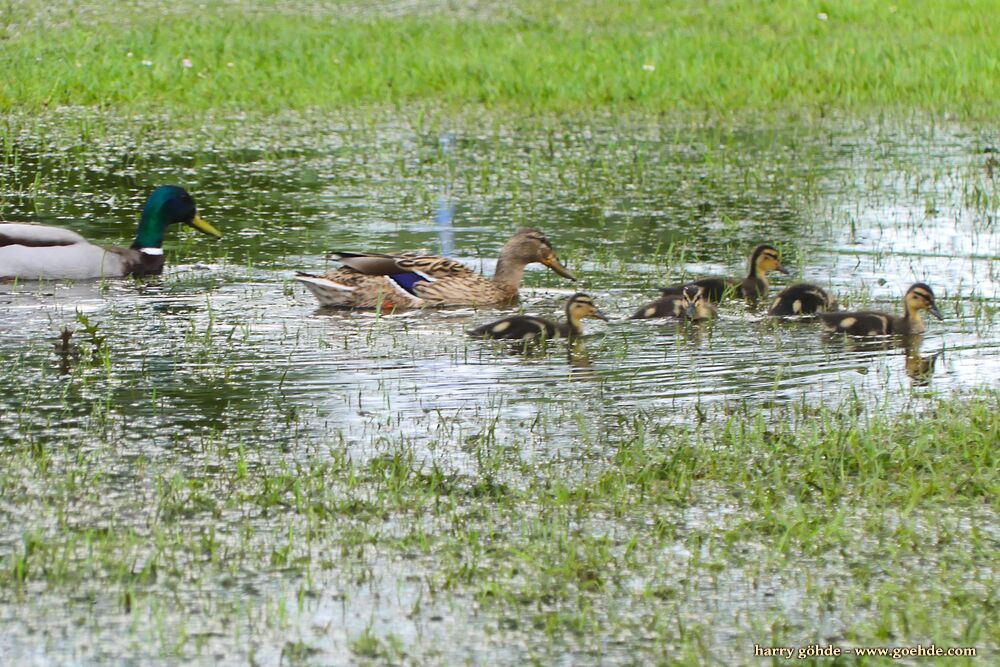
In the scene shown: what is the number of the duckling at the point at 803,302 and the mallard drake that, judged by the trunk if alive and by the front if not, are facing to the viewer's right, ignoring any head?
2

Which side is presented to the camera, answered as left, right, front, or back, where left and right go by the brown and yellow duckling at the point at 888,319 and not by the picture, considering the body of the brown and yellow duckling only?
right

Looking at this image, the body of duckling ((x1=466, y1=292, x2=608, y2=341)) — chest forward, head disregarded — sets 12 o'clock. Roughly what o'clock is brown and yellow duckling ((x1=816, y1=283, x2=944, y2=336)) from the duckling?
The brown and yellow duckling is roughly at 12 o'clock from the duckling.

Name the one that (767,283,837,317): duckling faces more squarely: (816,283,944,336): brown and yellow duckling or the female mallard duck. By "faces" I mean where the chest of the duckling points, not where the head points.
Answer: the brown and yellow duckling

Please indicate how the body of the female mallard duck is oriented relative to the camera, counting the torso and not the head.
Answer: to the viewer's right

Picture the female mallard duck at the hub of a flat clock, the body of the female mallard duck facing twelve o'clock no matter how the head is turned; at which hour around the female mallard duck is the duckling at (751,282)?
The duckling is roughly at 12 o'clock from the female mallard duck.

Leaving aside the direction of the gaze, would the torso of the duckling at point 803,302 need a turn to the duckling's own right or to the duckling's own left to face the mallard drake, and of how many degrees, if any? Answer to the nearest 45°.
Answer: approximately 180°

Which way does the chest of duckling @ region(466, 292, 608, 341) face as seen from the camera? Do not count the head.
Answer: to the viewer's right

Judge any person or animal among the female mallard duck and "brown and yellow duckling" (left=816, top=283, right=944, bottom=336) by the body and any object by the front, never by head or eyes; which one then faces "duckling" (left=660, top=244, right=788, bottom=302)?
the female mallard duck

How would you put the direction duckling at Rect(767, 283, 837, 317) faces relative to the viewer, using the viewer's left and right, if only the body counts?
facing to the right of the viewer

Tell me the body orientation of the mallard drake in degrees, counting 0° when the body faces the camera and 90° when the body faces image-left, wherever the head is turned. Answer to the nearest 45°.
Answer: approximately 270°

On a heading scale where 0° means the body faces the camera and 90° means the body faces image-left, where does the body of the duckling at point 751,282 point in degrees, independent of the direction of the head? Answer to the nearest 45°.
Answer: approximately 270°
